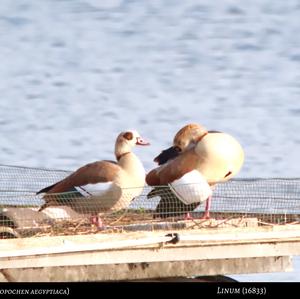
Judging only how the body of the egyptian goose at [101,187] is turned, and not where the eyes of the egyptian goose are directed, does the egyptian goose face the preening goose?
yes

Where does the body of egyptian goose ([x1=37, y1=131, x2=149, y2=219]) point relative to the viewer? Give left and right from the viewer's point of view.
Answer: facing to the right of the viewer
